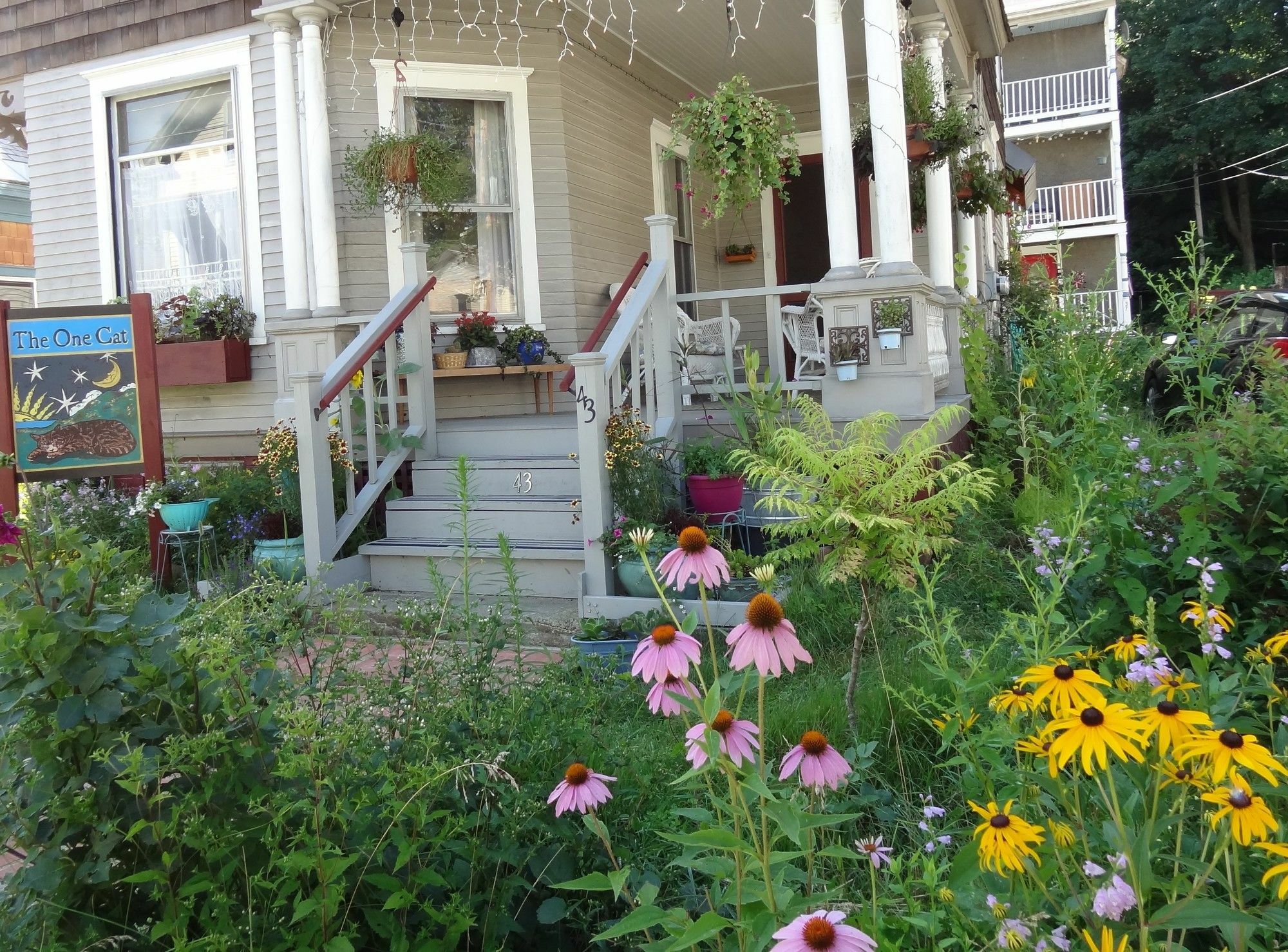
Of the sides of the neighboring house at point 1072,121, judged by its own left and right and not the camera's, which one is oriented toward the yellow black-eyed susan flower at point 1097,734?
front

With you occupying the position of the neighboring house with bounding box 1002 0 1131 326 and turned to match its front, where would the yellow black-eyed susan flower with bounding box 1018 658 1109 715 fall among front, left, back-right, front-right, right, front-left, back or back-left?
front

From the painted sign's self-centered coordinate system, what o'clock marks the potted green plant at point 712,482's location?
The potted green plant is roughly at 10 o'clock from the painted sign.

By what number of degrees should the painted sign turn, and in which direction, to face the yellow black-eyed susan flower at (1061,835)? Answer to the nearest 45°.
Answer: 0° — it already faces it

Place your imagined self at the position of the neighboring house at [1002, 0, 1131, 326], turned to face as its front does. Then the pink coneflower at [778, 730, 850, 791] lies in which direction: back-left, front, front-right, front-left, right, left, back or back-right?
front

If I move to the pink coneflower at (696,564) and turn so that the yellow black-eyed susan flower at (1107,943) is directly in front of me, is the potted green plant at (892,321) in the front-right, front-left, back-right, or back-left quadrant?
back-left

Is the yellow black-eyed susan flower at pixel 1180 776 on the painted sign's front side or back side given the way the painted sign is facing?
on the front side

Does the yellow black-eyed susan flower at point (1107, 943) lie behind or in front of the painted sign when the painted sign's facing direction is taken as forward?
in front

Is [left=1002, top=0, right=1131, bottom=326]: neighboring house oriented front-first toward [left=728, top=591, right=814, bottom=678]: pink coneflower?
yes

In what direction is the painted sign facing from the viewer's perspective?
toward the camera

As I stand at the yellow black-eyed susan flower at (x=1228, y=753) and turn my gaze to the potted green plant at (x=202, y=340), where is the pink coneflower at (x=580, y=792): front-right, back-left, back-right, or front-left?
front-left

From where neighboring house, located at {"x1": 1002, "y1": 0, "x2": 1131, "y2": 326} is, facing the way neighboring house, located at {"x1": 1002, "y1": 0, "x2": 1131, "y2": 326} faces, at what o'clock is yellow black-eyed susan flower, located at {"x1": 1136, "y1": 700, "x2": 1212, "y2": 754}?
The yellow black-eyed susan flower is roughly at 12 o'clock from the neighboring house.

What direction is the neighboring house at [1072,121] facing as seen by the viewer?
toward the camera

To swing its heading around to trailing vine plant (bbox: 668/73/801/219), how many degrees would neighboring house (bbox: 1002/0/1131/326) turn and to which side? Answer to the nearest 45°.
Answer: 0° — it already faces it

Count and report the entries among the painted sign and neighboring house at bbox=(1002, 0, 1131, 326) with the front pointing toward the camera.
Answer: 2

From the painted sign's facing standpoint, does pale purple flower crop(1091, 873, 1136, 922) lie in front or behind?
in front

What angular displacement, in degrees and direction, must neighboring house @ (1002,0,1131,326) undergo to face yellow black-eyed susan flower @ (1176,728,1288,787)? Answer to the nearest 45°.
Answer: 0° — it already faces it
